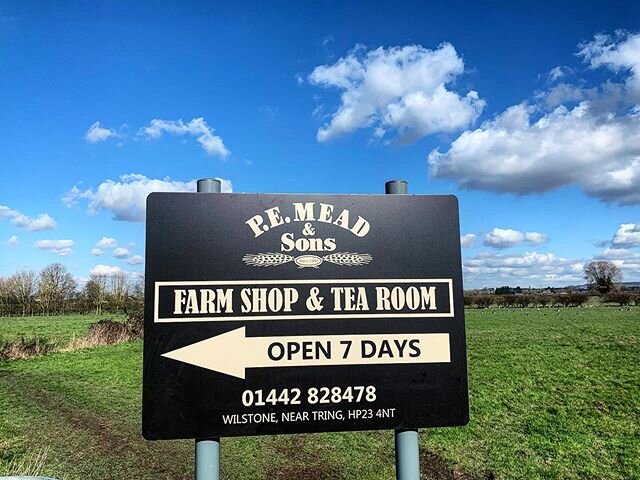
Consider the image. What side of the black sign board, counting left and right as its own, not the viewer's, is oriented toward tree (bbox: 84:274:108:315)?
back

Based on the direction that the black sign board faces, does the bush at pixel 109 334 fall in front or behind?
behind

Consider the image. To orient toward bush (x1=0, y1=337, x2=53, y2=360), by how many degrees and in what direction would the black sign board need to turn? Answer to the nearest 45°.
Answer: approximately 135° to its right

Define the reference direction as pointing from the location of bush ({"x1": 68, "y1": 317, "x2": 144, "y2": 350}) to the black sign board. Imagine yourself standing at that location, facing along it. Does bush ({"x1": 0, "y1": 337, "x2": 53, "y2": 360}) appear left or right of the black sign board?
right

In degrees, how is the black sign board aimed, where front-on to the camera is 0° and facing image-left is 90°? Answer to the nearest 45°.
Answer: approximately 0°
